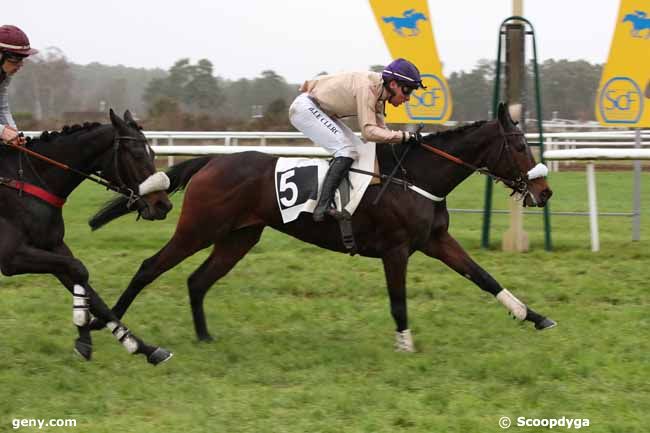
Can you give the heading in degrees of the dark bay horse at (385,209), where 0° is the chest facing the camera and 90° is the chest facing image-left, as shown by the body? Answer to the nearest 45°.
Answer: approximately 270°

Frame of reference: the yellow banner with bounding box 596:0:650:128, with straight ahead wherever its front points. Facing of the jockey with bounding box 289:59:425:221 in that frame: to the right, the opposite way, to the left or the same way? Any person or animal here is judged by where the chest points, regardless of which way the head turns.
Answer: to the left

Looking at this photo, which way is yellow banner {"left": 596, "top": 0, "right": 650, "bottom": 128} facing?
toward the camera

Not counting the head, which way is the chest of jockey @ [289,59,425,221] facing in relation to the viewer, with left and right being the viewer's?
facing to the right of the viewer

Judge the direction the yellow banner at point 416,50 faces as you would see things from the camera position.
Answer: facing the viewer

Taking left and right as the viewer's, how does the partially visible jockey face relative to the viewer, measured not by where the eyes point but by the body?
facing to the right of the viewer

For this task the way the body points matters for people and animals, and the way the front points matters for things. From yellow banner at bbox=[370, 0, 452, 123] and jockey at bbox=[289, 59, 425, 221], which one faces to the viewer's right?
the jockey

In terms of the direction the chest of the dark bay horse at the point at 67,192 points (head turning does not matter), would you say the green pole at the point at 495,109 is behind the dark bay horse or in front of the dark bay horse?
in front

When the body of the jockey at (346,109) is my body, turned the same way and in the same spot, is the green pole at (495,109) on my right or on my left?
on my left

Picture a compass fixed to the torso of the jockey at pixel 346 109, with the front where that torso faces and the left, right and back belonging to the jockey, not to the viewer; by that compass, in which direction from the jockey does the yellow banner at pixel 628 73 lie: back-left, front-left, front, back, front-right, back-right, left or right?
front-left

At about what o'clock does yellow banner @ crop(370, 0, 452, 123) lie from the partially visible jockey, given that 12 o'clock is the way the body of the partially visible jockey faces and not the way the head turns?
The yellow banner is roughly at 11 o'clock from the partially visible jockey.

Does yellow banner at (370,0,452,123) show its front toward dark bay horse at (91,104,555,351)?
yes

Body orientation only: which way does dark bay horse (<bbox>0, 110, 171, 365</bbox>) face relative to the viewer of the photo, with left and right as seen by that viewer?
facing to the right of the viewer

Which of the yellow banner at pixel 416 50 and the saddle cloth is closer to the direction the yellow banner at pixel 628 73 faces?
the saddle cloth

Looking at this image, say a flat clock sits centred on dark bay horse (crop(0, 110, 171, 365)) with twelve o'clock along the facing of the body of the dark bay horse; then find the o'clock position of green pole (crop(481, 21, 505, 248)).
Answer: The green pole is roughly at 11 o'clock from the dark bay horse.
